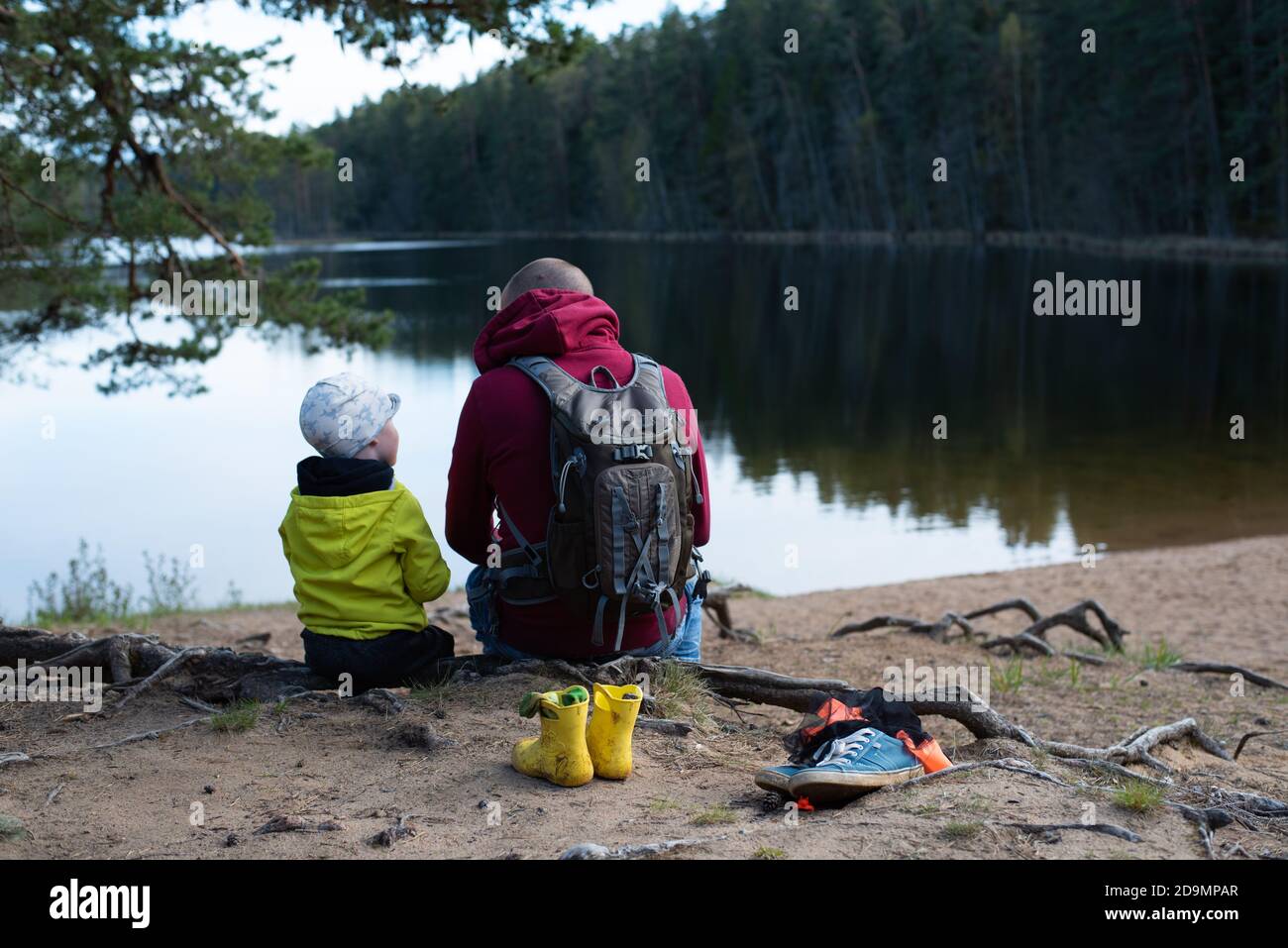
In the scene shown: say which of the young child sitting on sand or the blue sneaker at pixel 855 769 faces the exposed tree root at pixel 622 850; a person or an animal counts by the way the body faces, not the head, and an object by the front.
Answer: the blue sneaker

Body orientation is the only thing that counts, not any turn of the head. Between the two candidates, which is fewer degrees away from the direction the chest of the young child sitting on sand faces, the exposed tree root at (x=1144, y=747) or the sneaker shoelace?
the exposed tree root

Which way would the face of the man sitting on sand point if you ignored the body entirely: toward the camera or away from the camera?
away from the camera

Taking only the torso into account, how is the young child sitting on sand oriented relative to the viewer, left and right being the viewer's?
facing away from the viewer and to the right of the viewer

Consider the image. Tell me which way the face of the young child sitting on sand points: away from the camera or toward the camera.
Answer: away from the camera

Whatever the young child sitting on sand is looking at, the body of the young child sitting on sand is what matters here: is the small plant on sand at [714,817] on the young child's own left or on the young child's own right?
on the young child's own right

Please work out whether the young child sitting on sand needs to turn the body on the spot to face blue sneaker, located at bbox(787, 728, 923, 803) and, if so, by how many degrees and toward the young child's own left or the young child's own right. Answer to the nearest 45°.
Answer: approximately 90° to the young child's own right

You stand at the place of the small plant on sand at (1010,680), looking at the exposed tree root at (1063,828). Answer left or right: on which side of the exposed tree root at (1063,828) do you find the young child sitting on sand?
right

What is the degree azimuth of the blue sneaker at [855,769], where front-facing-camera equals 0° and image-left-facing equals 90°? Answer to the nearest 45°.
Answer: approximately 45°

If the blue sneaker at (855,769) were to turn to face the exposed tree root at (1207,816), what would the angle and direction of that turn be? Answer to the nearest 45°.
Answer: approximately 135° to its left

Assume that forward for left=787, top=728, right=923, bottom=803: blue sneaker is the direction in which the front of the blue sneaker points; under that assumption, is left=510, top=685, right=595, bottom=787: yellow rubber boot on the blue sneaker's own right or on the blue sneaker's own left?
on the blue sneaker's own right

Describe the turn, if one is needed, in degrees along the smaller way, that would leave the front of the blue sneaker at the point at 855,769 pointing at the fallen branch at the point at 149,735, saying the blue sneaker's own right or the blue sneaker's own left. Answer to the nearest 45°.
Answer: approximately 45° to the blue sneaker's own right

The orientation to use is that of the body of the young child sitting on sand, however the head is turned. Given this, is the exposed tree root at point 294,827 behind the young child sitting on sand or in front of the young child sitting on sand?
behind

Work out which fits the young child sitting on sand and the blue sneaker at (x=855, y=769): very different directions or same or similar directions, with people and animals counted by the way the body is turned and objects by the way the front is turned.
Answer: very different directions

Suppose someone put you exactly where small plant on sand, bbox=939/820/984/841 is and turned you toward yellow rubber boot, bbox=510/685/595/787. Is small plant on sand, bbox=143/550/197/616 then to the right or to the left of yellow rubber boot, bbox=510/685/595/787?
right
